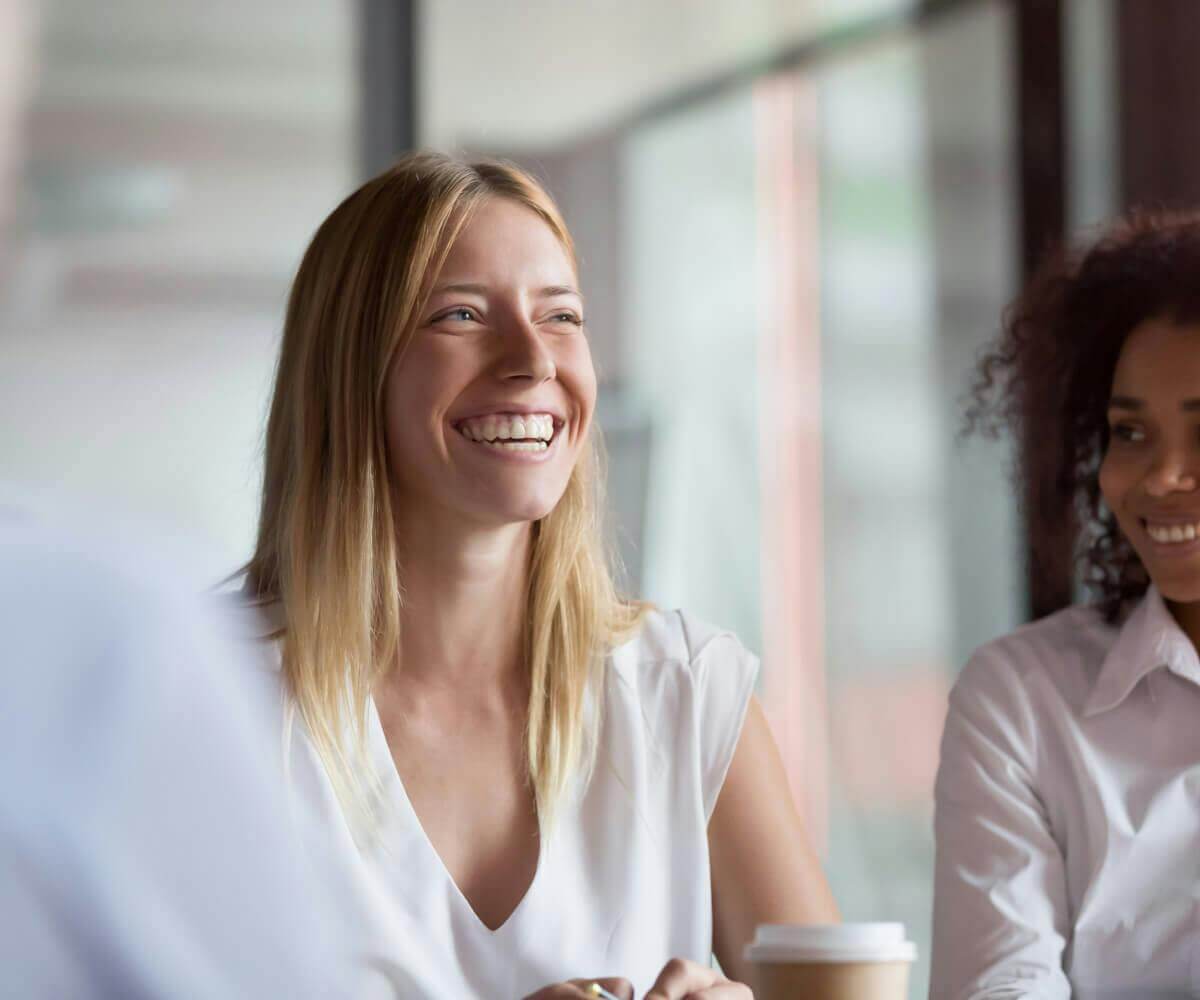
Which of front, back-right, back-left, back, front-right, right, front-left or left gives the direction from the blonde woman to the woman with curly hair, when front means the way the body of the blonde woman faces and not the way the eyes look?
left

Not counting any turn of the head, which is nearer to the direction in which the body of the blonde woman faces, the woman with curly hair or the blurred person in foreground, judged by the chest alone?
the blurred person in foreground

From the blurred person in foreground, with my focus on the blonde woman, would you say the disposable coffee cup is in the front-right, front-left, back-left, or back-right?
front-right

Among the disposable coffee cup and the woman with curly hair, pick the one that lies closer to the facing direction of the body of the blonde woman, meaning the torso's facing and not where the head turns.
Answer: the disposable coffee cup

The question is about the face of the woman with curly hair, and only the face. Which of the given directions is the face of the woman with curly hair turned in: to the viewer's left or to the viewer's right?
to the viewer's left

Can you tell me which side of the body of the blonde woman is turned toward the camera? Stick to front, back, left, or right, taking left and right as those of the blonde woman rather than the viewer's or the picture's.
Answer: front

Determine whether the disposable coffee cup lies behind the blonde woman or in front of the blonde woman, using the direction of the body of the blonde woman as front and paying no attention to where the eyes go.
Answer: in front

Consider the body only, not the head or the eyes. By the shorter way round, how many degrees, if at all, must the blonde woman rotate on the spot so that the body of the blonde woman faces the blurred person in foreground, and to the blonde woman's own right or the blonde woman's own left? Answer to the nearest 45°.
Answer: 0° — they already face them
